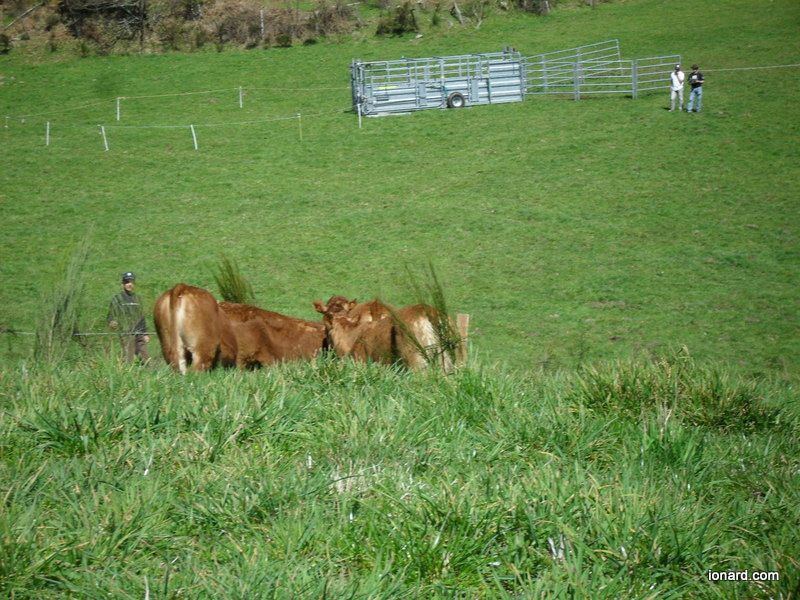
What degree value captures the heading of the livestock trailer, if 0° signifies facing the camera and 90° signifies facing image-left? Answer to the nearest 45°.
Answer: approximately 90°

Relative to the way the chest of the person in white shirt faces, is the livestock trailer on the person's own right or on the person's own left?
on the person's own right

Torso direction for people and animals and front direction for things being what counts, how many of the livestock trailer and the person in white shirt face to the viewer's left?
1

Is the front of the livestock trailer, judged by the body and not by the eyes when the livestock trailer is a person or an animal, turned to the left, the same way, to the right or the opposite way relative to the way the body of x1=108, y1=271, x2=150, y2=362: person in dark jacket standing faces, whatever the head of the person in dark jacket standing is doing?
to the right

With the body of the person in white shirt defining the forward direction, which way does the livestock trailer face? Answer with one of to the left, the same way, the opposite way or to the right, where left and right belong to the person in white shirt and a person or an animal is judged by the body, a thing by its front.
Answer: to the right

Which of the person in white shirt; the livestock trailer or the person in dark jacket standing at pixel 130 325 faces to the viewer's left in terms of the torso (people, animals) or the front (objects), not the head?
the livestock trailer

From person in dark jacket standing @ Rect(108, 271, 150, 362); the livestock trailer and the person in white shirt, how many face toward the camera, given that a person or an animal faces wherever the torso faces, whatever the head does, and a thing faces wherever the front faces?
2

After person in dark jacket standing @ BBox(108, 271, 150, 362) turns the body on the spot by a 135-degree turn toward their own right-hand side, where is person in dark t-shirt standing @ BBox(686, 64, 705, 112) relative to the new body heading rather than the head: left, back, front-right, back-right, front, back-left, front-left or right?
right

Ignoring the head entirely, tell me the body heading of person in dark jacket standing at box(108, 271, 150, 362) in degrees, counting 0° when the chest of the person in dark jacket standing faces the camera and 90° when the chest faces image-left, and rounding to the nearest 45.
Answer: approximately 0°

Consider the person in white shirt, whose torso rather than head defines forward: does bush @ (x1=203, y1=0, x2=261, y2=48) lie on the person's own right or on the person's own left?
on the person's own right
